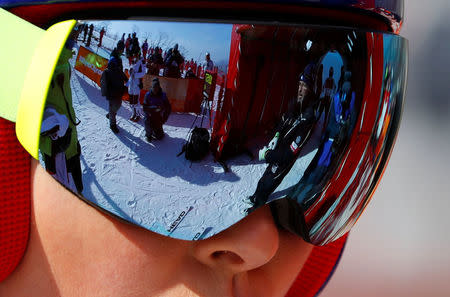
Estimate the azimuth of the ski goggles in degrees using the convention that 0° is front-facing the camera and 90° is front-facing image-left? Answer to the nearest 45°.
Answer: approximately 315°
